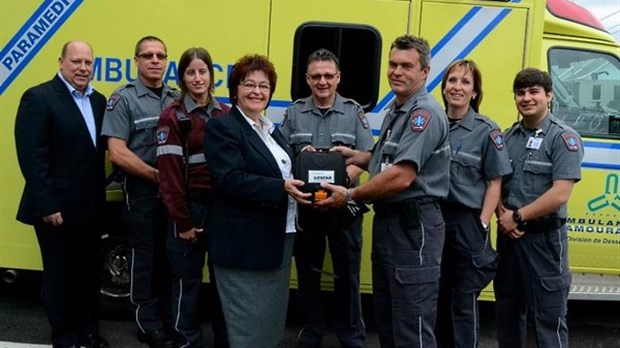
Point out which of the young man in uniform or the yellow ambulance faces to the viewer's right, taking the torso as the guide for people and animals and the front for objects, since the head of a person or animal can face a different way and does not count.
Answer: the yellow ambulance

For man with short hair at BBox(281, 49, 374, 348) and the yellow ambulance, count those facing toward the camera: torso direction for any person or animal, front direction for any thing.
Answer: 1

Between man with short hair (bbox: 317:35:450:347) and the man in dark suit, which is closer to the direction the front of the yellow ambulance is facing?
the man with short hair

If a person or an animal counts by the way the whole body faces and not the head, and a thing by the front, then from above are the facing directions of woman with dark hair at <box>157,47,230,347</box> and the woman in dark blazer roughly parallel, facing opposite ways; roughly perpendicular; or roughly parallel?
roughly parallel

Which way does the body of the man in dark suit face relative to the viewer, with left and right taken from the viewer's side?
facing the viewer and to the right of the viewer

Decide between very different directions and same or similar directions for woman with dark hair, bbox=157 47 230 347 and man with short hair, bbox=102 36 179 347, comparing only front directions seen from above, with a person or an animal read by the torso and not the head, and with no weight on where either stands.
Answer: same or similar directions

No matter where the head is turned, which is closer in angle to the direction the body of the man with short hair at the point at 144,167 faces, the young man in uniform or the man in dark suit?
the young man in uniform

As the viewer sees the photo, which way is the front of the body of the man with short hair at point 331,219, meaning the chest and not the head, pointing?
toward the camera

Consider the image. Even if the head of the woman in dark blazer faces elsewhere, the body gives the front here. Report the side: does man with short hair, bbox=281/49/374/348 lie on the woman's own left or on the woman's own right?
on the woman's own left

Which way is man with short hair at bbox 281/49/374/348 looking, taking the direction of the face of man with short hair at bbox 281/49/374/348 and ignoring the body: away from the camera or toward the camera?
toward the camera

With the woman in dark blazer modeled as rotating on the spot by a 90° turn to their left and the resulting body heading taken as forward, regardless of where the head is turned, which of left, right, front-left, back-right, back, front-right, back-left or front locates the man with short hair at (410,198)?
front-right

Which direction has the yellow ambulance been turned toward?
to the viewer's right
